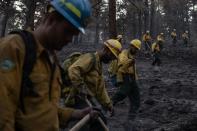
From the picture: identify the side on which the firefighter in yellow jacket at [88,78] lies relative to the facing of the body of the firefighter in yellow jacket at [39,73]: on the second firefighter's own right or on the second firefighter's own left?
on the second firefighter's own left

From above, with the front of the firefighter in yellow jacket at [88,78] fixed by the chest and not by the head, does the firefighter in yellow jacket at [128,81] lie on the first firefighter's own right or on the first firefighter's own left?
on the first firefighter's own left

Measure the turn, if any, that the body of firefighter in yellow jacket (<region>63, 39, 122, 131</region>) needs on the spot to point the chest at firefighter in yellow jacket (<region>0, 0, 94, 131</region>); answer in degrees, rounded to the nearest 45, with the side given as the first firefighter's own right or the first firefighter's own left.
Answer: approximately 45° to the first firefighter's own right

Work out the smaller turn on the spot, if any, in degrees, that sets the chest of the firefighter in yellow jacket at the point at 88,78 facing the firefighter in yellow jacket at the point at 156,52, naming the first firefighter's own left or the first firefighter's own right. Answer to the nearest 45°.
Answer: approximately 135° to the first firefighter's own left
